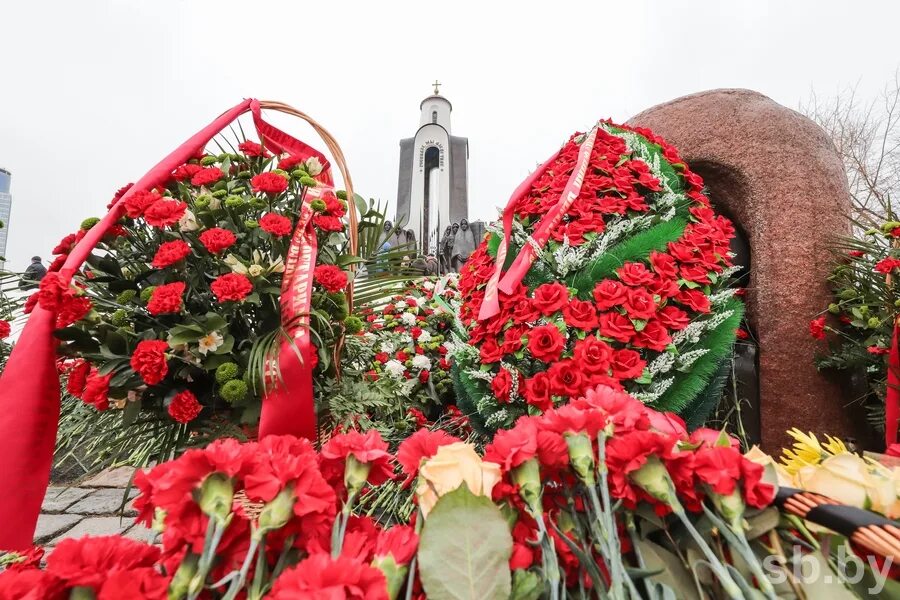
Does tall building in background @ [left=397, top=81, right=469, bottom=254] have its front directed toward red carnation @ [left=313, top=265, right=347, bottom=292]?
yes

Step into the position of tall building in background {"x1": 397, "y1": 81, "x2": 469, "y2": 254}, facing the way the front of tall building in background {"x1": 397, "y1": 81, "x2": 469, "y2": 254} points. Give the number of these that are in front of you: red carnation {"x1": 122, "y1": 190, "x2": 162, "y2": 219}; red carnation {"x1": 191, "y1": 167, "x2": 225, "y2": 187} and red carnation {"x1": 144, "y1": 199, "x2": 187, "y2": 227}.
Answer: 3

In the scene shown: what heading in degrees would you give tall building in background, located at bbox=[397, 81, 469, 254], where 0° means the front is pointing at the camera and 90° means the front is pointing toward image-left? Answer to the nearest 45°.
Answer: approximately 0°

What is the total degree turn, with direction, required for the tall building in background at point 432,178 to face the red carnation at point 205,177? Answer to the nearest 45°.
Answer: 0° — it already faces it

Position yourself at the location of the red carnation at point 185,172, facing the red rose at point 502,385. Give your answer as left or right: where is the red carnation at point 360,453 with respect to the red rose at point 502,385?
right

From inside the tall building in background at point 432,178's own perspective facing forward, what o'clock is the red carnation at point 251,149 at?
The red carnation is roughly at 12 o'clock from the tall building in background.
